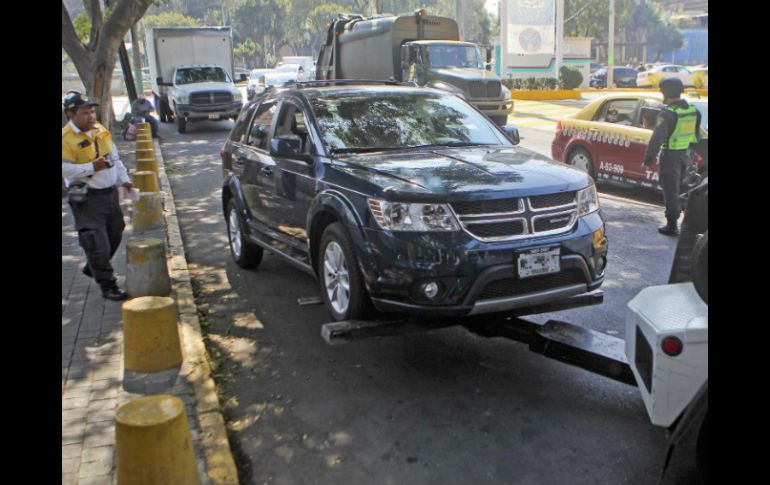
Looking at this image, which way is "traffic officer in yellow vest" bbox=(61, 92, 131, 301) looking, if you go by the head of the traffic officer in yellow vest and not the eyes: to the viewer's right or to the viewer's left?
to the viewer's right

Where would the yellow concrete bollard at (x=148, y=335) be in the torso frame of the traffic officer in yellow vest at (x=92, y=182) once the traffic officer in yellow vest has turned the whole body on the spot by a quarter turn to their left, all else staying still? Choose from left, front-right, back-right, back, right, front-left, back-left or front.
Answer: back-right

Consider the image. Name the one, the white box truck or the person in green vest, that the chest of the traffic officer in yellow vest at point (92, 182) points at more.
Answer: the person in green vest

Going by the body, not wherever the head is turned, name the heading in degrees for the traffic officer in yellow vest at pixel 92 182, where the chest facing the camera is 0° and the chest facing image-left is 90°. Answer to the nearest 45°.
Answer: approximately 315°

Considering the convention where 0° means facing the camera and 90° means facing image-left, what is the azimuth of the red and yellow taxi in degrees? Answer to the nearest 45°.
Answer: approximately 315°

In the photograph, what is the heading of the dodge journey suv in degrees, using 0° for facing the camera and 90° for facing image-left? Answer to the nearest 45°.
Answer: approximately 315°

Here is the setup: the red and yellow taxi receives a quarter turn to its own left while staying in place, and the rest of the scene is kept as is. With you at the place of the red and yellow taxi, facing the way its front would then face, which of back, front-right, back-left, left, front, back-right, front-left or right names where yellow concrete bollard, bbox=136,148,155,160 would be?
back-left

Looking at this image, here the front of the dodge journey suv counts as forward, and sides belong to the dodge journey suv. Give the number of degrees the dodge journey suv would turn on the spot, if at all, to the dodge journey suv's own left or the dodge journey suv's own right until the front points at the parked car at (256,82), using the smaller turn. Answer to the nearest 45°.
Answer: approximately 135° to the dodge journey suv's own left

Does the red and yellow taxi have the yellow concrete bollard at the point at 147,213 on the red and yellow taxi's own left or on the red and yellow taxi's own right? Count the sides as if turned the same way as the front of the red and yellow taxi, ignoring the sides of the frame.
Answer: on the red and yellow taxi's own right

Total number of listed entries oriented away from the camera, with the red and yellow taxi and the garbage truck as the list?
0

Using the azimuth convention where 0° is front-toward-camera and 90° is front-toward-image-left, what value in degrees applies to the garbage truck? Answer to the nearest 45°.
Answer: approximately 315°
